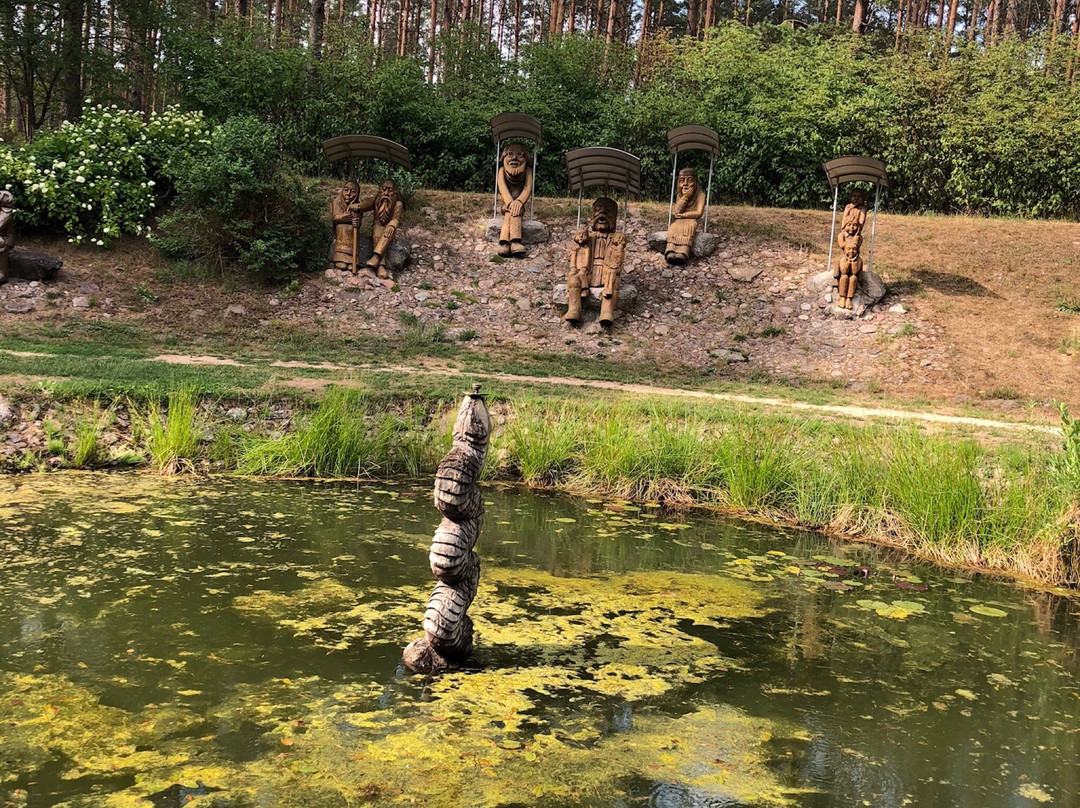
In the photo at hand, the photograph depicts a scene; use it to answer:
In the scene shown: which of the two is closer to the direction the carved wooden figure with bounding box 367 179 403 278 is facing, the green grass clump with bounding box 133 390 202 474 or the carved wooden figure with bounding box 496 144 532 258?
the green grass clump

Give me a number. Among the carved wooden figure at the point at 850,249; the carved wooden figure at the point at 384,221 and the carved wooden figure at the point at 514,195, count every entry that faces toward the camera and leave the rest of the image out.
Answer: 3

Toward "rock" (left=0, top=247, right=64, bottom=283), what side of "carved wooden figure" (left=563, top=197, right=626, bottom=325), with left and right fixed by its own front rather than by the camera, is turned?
right

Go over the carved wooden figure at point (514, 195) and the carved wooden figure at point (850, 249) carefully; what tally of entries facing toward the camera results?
2

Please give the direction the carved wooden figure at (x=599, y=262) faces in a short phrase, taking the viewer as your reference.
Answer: facing the viewer

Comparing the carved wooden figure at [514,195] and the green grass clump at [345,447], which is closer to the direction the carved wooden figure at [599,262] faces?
the green grass clump

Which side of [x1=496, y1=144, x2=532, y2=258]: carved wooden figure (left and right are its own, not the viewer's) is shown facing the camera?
front

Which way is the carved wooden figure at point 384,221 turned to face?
toward the camera

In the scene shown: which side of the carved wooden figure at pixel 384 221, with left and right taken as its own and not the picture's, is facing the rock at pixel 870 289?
left

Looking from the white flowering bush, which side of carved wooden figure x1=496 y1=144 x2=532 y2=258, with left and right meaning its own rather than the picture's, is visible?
right

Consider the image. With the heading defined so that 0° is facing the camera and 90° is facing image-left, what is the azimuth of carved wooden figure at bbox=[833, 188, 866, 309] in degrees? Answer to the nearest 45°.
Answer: approximately 0°

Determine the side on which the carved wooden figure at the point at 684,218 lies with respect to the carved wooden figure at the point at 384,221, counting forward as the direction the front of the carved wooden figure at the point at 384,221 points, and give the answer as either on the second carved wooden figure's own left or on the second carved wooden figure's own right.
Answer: on the second carved wooden figure's own left

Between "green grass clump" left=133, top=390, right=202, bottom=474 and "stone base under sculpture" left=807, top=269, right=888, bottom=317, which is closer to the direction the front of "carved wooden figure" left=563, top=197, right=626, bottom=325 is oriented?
the green grass clump

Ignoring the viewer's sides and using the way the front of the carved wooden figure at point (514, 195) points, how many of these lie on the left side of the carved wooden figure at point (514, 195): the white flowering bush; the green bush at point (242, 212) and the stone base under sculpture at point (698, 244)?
1
